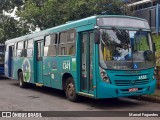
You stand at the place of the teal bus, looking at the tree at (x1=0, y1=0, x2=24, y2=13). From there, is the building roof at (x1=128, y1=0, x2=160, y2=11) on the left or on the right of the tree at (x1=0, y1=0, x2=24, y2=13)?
right

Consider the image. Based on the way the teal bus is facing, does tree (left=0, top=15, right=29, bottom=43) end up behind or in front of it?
behind

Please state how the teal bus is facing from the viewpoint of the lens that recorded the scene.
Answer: facing the viewer and to the right of the viewer

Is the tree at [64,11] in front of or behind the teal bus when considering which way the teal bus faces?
behind

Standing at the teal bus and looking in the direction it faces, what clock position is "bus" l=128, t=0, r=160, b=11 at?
The bus is roughly at 8 o'clock from the teal bus.

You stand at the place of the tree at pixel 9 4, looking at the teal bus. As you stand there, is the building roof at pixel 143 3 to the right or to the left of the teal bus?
left

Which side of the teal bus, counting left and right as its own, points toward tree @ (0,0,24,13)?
back
